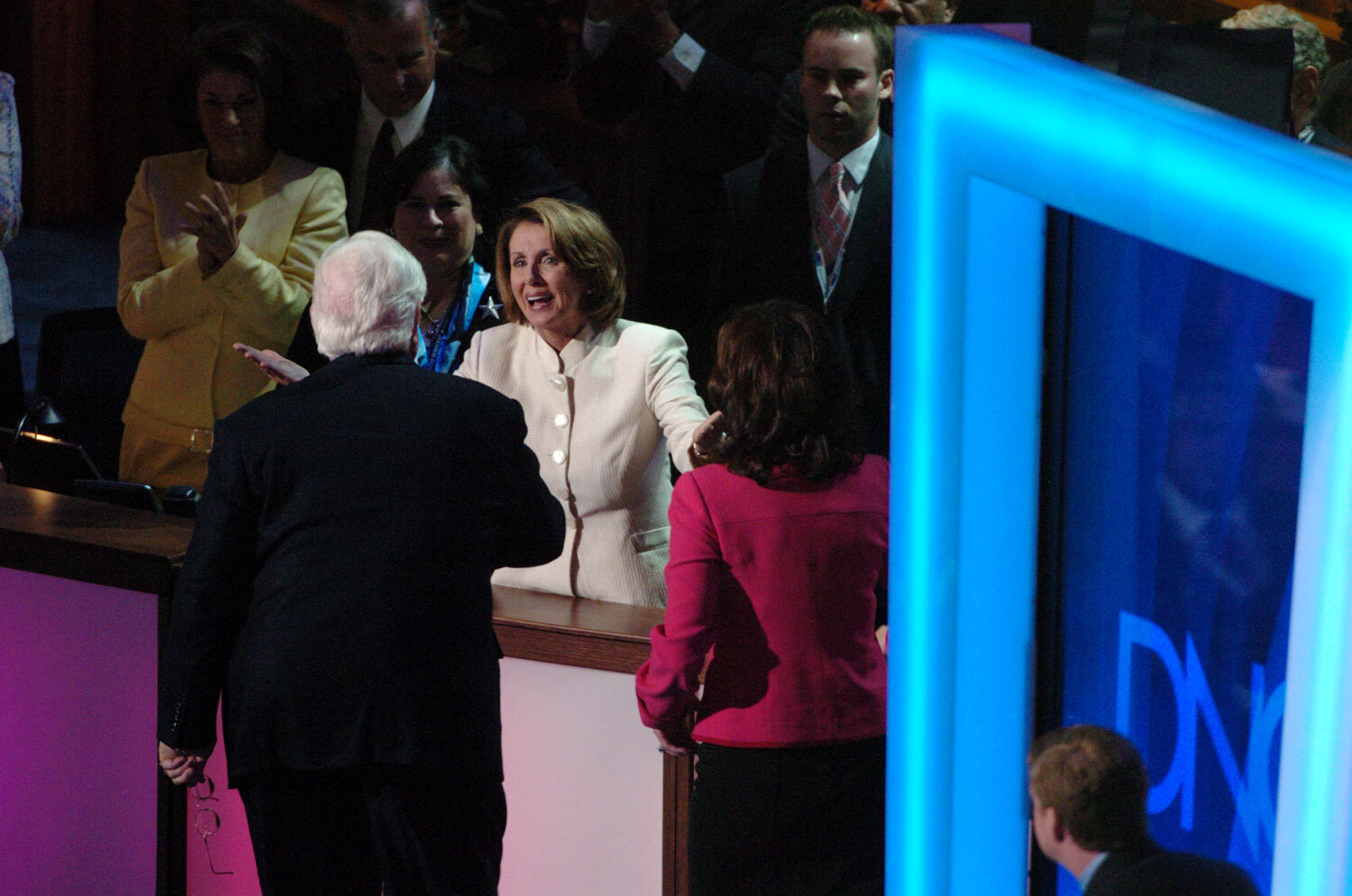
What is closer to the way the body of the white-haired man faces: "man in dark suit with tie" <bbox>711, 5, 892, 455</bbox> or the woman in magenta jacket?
the man in dark suit with tie

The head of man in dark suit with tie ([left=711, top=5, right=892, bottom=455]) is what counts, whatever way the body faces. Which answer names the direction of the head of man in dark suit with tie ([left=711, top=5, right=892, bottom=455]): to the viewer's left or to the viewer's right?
to the viewer's left

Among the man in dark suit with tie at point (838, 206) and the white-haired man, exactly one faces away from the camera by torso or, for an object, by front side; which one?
the white-haired man

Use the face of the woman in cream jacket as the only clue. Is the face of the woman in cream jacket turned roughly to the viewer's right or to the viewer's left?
to the viewer's left

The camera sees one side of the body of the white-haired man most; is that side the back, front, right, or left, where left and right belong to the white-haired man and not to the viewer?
back

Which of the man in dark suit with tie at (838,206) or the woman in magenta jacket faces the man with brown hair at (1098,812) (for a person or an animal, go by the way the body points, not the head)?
the man in dark suit with tie

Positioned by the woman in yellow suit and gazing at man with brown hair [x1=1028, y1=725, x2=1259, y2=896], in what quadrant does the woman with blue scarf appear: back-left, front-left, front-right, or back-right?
front-left

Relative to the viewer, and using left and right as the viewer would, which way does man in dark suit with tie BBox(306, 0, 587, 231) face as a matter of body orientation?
facing the viewer

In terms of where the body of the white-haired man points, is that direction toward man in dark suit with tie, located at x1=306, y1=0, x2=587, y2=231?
yes

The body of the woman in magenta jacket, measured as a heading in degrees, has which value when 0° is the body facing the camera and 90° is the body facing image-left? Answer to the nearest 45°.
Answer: approximately 180°

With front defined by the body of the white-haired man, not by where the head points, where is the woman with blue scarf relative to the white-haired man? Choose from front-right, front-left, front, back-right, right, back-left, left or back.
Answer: front

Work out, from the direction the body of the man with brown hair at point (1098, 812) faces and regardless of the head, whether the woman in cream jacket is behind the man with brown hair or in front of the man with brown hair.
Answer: in front

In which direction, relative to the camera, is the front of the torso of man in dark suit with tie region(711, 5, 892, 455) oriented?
toward the camera

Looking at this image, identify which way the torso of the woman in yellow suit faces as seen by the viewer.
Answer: toward the camera

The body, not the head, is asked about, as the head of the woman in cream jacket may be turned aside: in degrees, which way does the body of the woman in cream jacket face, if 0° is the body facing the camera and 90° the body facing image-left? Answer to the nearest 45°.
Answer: approximately 45°
